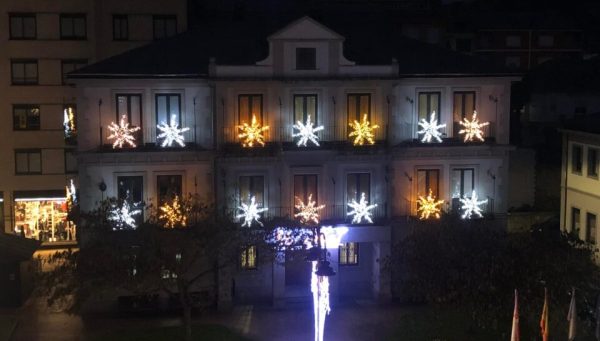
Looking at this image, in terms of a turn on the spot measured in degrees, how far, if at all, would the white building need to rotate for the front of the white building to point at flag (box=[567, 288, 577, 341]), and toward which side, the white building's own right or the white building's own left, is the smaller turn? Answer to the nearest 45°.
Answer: approximately 45° to the white building's own left

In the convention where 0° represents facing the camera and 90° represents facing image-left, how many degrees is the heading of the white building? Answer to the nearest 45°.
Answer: approximately 0°
